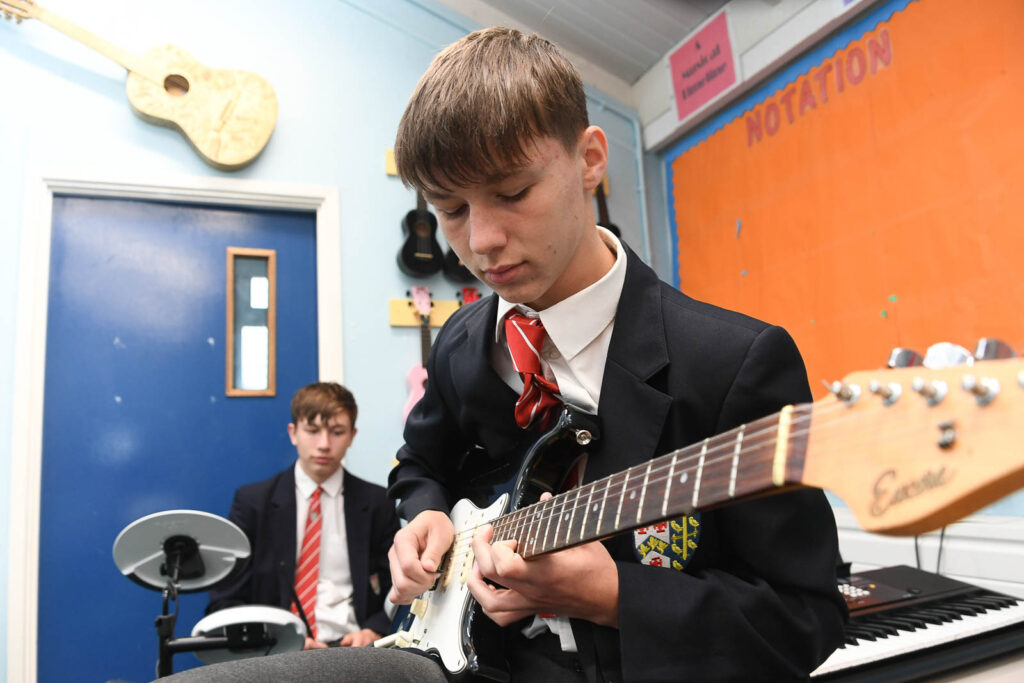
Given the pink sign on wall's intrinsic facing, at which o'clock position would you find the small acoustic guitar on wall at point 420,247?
The small acoustic guitar on wall is roughly at 1 o'clock from the pink sign on wall.

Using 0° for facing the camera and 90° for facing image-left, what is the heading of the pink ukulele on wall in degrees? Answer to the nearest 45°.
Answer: approximately 0°

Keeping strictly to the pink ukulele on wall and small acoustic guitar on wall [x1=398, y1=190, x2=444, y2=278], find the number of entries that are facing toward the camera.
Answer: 2

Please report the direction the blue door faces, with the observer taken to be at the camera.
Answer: facing the viewer

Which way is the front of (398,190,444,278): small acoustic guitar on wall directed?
toward the camera

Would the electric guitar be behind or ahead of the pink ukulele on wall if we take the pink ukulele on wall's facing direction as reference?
ahead

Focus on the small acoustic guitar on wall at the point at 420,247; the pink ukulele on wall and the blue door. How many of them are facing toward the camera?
3

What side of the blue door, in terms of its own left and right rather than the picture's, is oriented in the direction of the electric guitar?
front

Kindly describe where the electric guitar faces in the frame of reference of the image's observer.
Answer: facing the viewer and to the left of the viewer

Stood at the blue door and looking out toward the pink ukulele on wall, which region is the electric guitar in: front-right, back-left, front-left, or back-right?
front-right

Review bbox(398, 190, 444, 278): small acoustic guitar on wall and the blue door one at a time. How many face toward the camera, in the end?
2

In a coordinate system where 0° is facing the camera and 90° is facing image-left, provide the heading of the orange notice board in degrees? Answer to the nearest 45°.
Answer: approximately 45°

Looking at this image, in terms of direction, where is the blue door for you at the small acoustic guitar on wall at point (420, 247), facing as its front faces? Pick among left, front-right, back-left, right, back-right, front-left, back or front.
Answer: right
